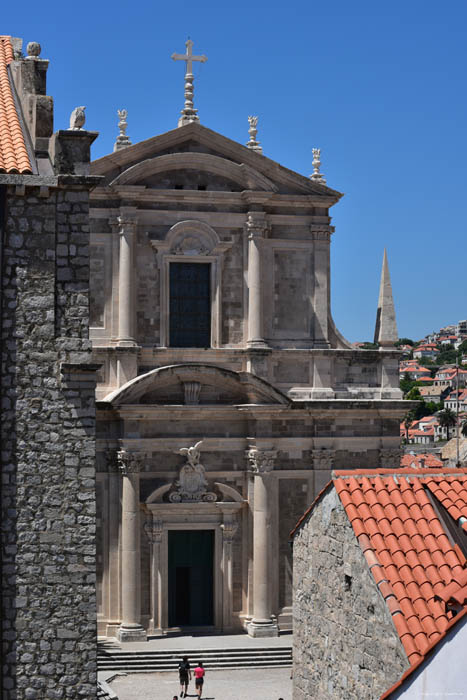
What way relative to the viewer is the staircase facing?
toward the camera

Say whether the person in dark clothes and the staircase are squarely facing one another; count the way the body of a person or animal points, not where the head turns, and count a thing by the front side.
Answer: yes

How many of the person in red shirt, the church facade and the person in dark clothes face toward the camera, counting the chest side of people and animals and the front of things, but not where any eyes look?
1

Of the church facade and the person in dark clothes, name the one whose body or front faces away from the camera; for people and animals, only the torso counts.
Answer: the person in dark clothes

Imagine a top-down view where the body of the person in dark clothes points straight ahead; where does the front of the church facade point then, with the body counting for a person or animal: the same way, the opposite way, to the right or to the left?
the opposite way

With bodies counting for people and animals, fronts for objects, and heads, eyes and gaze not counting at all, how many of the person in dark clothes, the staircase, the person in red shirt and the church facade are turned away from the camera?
2

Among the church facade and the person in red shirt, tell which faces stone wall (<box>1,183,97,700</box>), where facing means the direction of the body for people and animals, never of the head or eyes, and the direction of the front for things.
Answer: the church facade

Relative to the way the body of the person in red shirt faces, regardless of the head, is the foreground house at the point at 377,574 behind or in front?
behind

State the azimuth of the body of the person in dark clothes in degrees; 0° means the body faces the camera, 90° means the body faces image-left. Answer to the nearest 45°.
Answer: approximately 180°

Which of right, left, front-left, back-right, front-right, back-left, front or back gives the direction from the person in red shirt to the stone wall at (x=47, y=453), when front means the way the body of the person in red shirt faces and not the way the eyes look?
back

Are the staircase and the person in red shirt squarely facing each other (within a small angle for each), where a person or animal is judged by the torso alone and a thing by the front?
yes

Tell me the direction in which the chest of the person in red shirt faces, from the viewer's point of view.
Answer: away from the camera

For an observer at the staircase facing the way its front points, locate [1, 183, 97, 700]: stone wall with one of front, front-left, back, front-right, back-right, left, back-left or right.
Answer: front

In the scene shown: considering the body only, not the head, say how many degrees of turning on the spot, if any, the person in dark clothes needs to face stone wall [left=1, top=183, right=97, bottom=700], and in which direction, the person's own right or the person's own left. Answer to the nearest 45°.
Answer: approximately 180°
